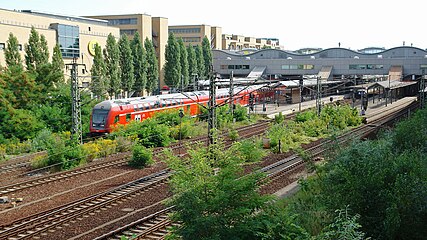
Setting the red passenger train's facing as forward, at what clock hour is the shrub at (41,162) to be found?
The shrub is roughly at 11 o'clock from the red passenger train.

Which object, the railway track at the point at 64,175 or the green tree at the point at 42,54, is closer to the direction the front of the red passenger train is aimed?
the railway track

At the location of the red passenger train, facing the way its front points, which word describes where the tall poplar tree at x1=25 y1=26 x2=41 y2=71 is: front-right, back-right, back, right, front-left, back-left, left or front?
right

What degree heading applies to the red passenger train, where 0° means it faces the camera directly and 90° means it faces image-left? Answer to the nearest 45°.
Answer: approximately 45°

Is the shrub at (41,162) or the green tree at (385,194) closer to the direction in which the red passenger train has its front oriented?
the shrub

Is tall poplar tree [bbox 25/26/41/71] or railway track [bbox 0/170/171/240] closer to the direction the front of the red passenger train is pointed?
the railway track

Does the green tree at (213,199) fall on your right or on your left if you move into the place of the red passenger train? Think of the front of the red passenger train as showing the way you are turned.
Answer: on your left

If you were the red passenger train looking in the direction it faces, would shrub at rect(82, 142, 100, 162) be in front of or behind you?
in front

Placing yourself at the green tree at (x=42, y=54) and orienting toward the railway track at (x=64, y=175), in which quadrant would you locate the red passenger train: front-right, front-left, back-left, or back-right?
front-left

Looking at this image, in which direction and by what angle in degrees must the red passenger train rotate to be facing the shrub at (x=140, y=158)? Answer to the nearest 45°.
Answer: approximately 45° to its left

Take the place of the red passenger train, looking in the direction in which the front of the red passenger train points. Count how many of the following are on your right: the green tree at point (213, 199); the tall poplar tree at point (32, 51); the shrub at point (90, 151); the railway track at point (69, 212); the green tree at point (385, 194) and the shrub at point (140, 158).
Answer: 1

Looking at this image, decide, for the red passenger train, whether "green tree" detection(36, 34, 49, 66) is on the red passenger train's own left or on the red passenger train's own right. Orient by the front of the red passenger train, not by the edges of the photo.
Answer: on the red passenger train's own right

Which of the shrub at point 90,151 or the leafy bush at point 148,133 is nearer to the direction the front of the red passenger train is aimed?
the shrub

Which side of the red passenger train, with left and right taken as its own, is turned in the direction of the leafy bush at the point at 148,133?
left

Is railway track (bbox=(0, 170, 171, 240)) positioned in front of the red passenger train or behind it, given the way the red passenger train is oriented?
in front

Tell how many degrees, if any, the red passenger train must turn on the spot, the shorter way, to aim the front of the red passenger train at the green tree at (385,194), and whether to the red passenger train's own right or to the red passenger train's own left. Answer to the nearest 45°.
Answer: approximately 45° to the red passenger train's own left
